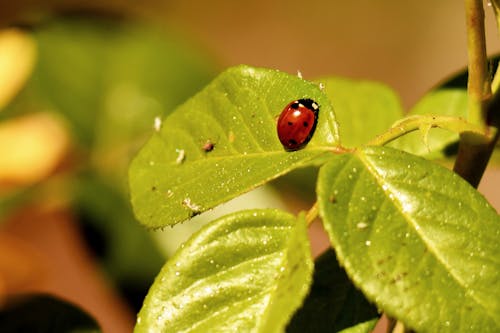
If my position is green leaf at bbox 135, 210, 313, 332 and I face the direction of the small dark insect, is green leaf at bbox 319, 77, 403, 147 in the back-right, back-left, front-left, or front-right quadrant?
front-right

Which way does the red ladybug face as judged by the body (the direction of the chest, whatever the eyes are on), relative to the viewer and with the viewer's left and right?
facing away from the viewer and to the right of the viewer
